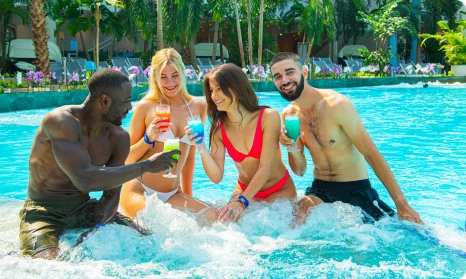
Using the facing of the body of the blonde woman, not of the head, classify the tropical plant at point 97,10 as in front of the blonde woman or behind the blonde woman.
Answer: behind

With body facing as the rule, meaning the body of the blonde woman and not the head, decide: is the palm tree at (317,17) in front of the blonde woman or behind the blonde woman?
behind

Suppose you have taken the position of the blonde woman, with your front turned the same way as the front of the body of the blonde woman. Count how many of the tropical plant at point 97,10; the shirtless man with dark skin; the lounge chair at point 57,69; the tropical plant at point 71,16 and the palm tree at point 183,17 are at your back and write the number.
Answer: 4

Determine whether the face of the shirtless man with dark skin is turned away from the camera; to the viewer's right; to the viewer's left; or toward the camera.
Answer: to the viewer's right

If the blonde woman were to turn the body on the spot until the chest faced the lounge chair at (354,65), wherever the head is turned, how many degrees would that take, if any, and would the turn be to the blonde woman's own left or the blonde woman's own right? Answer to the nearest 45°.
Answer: approximately 180°

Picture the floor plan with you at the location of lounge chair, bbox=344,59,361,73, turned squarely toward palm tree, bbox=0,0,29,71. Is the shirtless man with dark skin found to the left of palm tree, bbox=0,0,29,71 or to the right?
left

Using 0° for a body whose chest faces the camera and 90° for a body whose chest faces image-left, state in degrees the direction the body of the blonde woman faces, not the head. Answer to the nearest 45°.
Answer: approximately 0°

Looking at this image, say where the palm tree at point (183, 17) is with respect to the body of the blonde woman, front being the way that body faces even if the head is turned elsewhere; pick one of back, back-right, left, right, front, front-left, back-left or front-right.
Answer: back

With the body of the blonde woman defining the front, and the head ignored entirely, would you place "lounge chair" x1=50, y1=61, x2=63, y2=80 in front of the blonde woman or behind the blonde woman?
behind

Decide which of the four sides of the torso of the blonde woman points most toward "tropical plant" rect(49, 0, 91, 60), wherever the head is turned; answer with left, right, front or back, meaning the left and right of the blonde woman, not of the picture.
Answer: back

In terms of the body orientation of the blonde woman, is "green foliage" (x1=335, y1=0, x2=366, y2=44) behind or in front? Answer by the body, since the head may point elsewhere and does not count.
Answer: behind
